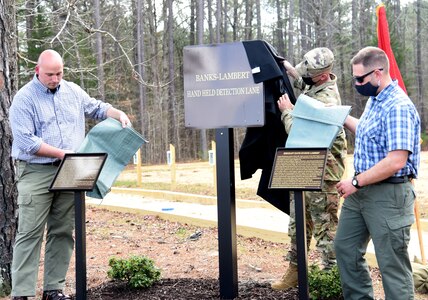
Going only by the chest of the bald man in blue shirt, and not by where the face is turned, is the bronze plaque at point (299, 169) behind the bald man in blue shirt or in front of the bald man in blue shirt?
in front

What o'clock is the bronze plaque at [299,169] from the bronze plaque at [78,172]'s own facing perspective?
the bronze plaque at [299,169] is roughly at 10 o'clock from the bronze plaque at [78,172].

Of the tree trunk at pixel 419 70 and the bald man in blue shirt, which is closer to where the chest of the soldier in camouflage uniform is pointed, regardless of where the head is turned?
the bald man in blue shirt

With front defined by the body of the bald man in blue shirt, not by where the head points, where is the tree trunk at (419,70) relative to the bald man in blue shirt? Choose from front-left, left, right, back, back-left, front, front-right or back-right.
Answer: left

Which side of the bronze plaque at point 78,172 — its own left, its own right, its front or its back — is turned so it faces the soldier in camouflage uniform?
left

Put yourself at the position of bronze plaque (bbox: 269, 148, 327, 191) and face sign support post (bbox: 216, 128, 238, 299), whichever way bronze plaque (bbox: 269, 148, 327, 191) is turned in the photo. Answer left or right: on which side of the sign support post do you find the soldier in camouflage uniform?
right

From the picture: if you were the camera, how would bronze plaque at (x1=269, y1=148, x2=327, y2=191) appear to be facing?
facing the viewer

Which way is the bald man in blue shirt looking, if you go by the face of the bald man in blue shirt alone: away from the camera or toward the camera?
toward the camera

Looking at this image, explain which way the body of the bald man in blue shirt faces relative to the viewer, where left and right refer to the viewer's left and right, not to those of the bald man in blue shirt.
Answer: facing the viewer and to the right of the viewer

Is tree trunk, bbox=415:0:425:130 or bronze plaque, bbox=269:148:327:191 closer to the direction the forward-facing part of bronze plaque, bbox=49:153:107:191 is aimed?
the bronze plaque

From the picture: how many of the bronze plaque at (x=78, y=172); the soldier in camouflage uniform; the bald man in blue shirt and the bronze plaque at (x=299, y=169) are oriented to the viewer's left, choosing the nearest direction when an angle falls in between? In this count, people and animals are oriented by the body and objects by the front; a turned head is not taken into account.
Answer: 1

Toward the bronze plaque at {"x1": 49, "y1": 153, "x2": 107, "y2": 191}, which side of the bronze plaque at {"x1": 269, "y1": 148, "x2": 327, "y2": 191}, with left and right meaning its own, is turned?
right

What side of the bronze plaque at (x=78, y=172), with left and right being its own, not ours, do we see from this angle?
front

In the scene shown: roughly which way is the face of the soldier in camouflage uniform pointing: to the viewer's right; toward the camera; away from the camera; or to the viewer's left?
to the viewer's left

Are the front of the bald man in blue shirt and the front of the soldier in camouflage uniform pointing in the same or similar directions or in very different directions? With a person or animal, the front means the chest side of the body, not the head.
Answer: very different directions

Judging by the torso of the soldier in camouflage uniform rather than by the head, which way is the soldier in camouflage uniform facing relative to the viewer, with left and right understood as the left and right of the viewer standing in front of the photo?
facing to the left of the viewer
